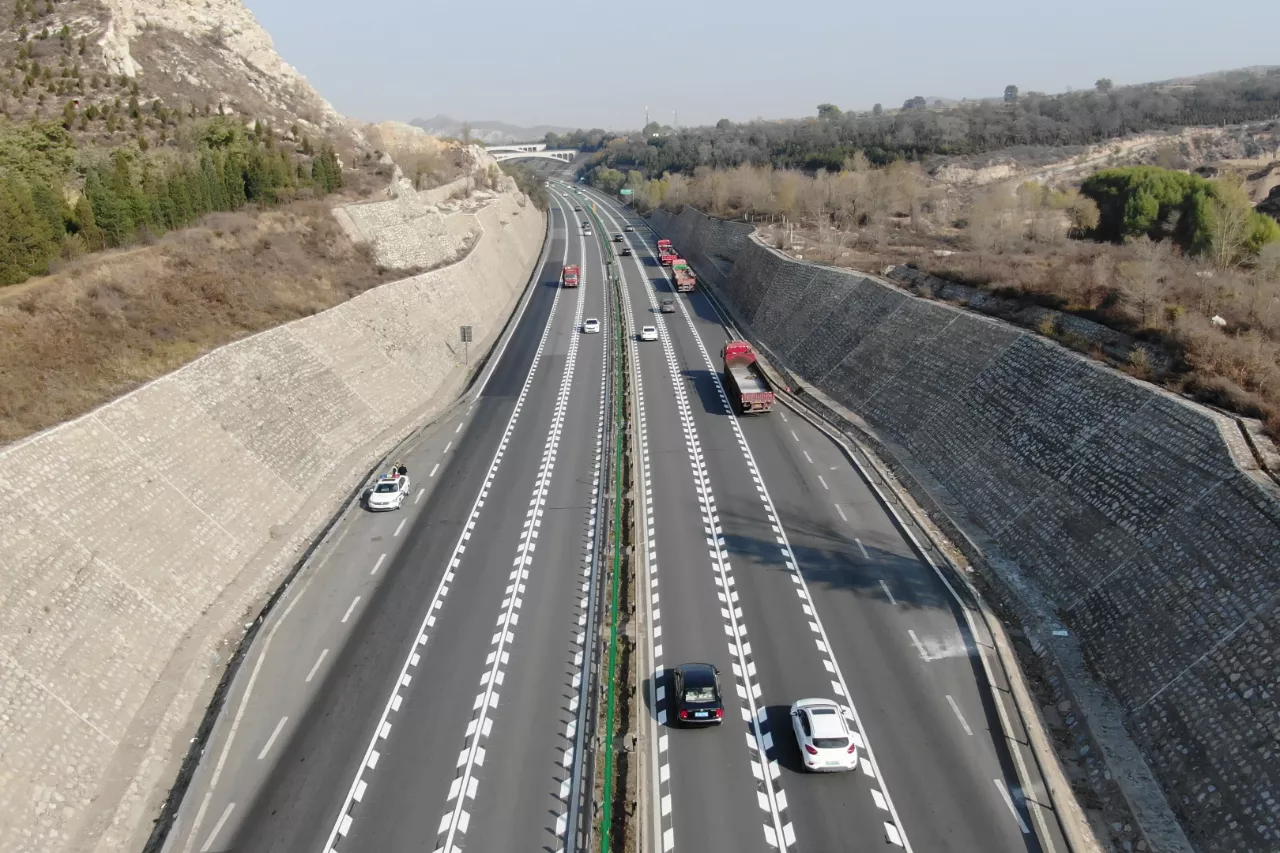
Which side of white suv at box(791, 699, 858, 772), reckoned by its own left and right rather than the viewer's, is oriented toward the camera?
back

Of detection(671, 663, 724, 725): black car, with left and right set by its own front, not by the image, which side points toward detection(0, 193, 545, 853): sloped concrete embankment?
left

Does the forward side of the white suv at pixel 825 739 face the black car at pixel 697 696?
no

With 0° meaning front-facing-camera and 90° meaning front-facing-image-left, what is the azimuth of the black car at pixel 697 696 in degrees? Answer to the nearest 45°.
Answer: approximately 180°

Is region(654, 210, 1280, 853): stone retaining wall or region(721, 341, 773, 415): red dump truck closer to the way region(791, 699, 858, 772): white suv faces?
the red dump truck

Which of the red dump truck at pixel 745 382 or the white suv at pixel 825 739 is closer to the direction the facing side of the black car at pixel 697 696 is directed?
the red dump truck

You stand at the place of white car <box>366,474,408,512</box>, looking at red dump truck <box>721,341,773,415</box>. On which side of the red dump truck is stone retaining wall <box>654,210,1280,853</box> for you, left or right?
right

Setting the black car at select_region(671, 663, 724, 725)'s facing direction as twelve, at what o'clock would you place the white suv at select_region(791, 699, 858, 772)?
The white suv is roughly at 4 o'clock from the black car.

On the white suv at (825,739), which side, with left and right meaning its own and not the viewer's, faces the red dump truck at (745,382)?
front

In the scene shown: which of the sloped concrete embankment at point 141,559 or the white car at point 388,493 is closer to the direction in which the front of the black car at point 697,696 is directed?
the white car

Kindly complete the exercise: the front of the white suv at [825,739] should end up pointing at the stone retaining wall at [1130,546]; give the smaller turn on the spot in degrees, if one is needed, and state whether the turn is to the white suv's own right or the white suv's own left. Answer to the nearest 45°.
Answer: approximately 45° to the white suv's own right

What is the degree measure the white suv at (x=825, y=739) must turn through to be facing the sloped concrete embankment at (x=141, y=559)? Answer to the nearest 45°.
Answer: approximately 90° to its left

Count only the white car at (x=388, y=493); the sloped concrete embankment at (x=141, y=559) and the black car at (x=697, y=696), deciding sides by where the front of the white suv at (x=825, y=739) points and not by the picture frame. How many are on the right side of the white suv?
0

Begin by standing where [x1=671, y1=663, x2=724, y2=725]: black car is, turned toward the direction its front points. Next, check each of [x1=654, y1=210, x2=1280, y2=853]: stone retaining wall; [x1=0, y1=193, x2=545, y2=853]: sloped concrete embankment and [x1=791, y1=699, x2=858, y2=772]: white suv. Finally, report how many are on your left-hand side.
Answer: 1

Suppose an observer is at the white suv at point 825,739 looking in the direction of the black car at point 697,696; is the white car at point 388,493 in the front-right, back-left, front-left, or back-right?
front-right

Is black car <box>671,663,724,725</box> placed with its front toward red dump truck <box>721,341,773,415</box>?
yes

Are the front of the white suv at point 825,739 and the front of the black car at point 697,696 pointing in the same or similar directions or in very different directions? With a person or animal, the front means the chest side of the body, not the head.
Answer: same or similar directions

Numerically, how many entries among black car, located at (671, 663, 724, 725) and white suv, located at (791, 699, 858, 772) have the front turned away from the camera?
2
